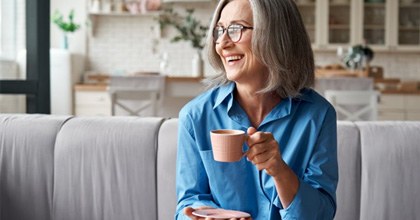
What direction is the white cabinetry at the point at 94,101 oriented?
toward the camera

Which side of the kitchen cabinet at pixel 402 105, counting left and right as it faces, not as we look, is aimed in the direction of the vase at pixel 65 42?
right

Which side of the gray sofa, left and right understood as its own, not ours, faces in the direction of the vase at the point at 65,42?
back

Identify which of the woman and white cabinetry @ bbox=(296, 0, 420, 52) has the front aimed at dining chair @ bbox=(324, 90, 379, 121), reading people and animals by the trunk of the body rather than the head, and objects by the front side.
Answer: the white cabinetry

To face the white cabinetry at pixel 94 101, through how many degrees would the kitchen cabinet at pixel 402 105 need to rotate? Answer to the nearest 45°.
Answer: approximately 90° to its right

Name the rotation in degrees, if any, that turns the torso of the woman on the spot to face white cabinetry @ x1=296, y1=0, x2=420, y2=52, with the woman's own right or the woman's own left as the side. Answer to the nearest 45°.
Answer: approximately 180°

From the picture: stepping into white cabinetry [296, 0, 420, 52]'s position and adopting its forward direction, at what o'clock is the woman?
The woman is roughly at 12 o'clock from the white cabinetry.

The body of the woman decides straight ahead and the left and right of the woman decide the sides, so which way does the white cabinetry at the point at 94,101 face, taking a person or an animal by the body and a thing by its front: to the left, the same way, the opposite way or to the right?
the same way

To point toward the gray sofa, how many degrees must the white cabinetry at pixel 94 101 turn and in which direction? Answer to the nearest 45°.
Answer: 0° — it already faces it

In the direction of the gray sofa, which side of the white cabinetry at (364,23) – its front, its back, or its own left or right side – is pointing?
front

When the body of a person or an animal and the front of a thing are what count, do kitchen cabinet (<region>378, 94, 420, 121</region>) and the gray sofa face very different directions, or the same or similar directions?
same or similar directions

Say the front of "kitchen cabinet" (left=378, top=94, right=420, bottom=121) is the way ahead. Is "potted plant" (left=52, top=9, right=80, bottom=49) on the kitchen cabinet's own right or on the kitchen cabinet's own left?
on the kitchen cabinet's own right

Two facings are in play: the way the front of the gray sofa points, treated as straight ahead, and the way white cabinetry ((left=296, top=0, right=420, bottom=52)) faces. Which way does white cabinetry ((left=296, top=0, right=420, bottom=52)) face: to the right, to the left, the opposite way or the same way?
the same way

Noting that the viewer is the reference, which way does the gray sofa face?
facing the viewer

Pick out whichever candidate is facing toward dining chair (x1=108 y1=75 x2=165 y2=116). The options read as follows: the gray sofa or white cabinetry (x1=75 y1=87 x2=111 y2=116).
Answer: the white cabinetry
